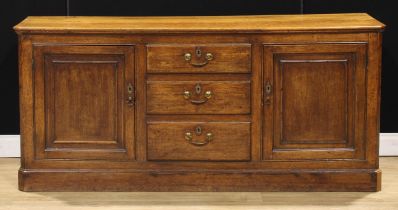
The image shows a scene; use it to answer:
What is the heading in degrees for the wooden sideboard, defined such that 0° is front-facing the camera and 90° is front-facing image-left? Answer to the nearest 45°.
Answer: approximately 0°
